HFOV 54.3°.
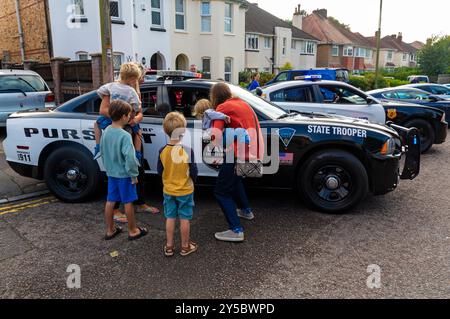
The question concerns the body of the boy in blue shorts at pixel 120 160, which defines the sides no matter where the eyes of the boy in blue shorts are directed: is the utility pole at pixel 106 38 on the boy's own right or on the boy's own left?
on the boy's own left

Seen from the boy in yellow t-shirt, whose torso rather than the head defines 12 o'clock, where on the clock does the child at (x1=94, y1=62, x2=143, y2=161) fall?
The child is roughly at 11 o'clock from the boy in yellow t-shirt.

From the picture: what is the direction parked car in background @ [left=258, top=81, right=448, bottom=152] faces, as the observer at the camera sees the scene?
facing to the right of the viewer

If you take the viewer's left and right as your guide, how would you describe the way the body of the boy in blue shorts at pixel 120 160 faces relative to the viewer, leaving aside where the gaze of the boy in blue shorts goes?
facing away from the viewer and to the right of the viewer

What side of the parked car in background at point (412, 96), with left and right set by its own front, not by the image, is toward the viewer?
right

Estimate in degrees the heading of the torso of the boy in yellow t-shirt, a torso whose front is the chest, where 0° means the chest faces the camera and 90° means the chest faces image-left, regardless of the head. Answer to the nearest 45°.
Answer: approximately 180°

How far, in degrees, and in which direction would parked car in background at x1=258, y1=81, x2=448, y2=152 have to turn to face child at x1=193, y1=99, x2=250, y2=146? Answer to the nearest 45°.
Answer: approximately 90° to its right

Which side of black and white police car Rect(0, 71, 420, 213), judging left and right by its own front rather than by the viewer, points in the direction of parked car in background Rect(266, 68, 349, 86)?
left
